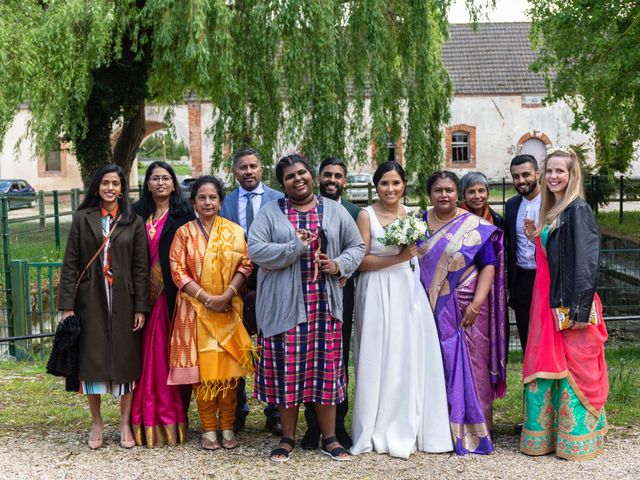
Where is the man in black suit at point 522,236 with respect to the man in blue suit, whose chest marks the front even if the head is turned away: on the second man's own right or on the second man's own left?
on the second man's own left

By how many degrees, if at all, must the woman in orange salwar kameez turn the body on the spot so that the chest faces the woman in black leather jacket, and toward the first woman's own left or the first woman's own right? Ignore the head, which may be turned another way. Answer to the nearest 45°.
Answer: approximately 90° to the first woman's own left

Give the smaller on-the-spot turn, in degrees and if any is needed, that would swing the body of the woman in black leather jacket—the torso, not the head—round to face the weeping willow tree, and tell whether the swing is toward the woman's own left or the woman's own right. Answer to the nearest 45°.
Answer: approximately 90° to the woman's own right

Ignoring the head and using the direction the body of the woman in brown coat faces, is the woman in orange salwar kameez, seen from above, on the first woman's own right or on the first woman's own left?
on the first woman's own left

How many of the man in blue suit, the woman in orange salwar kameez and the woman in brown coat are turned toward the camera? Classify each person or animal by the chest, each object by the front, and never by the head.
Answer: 3

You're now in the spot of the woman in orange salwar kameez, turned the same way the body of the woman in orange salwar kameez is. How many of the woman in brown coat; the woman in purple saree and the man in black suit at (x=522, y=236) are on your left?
2

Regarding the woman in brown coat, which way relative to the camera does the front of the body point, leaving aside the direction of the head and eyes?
toward the camera

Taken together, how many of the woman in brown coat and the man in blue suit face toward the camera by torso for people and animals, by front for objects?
2
